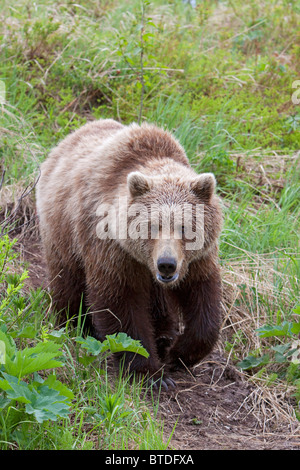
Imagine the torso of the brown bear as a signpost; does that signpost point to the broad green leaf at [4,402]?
no

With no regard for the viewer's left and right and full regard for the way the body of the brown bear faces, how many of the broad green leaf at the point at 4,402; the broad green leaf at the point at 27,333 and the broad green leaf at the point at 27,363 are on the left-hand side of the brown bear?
0

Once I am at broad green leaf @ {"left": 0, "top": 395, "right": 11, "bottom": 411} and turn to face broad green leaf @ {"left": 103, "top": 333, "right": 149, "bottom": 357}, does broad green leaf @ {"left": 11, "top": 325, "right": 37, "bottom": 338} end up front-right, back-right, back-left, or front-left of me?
front-left

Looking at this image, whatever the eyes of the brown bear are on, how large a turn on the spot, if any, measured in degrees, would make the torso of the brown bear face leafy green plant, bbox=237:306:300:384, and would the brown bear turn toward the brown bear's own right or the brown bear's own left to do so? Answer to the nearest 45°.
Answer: approximately 45° to the brown bear's own left

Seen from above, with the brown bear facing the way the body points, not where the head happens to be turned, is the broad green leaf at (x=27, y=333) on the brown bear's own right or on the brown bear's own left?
on the brown bear's own right

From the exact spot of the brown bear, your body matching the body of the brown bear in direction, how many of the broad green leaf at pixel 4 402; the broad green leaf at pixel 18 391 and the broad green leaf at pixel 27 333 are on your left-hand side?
0

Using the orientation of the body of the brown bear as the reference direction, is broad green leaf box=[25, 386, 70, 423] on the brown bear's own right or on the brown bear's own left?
on the brown bear's own right

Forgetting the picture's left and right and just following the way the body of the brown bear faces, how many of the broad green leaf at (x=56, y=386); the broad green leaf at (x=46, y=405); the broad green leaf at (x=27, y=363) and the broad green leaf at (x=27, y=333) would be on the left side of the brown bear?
0

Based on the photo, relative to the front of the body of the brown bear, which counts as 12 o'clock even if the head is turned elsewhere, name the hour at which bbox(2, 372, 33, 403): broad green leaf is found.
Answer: The broad green leaf is roughly at 2 o'clock from the brown bear.

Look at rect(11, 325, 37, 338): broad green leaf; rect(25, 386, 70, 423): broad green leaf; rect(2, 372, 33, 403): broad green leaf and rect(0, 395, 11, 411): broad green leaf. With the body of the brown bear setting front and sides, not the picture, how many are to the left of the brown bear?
0

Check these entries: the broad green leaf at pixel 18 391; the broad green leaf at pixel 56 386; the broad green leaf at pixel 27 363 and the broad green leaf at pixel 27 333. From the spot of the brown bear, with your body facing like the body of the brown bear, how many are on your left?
0

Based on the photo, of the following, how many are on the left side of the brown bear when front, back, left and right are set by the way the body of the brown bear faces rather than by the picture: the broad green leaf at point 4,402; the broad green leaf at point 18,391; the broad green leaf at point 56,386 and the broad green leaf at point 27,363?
0

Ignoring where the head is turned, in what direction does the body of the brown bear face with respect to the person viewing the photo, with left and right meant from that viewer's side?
facing the viewer and to the right of the viewer

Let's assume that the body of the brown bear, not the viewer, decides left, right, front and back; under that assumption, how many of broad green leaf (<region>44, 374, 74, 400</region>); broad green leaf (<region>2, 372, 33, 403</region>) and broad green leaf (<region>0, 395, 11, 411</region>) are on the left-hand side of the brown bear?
0

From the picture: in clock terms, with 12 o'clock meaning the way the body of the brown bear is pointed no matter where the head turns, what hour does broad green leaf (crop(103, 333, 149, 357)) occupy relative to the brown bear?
The broad green leaf is roughly at 2 o'clock from the brown bear.

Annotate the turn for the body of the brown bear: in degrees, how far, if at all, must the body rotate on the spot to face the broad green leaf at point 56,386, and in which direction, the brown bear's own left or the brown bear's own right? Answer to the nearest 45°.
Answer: approximately 45° to the brown bear's own right
